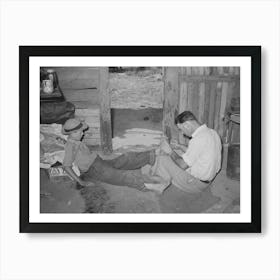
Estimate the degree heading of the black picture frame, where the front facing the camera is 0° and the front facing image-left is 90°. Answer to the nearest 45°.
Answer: approximately 0°
